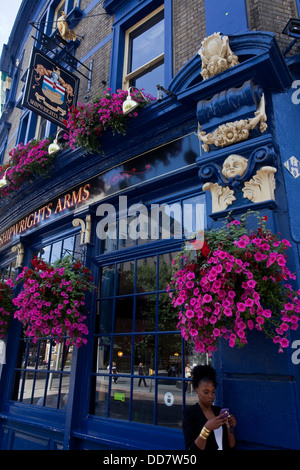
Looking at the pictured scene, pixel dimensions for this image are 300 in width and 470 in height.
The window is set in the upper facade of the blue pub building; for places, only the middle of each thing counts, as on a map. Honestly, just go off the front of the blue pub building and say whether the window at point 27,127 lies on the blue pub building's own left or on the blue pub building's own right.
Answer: on the blue pub building's own right

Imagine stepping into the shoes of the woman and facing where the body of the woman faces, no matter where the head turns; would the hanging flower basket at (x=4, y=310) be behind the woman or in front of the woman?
behind
